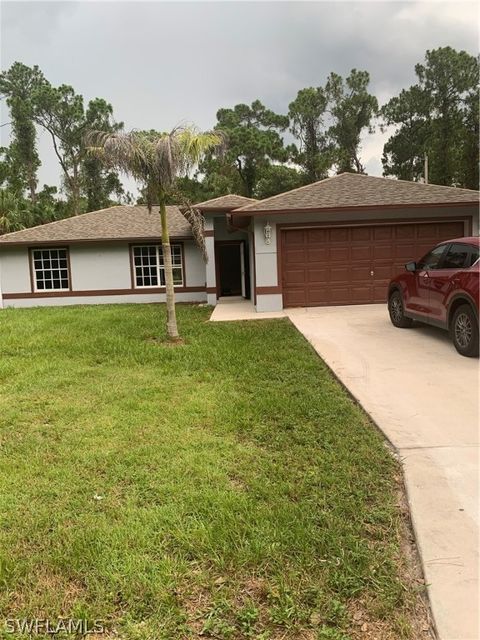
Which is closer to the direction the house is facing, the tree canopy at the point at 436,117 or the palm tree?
the palm tree

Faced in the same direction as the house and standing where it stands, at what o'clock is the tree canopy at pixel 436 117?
The tree canopy is roughly at 7 o'clock from the house.

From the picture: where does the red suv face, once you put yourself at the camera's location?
facing away from the viewer and to the left of the viewer

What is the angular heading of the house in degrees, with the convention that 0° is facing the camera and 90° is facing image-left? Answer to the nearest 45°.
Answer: approximately 0°

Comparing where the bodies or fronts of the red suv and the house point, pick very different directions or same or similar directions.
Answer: very different directions

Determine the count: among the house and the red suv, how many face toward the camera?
1
